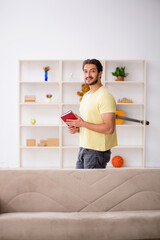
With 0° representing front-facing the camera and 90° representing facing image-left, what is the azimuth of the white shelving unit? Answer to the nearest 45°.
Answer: approximately 0°

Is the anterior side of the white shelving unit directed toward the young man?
yes

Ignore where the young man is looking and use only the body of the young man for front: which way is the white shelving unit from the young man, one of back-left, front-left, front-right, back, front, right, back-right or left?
back-right

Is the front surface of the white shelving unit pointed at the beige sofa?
yes
